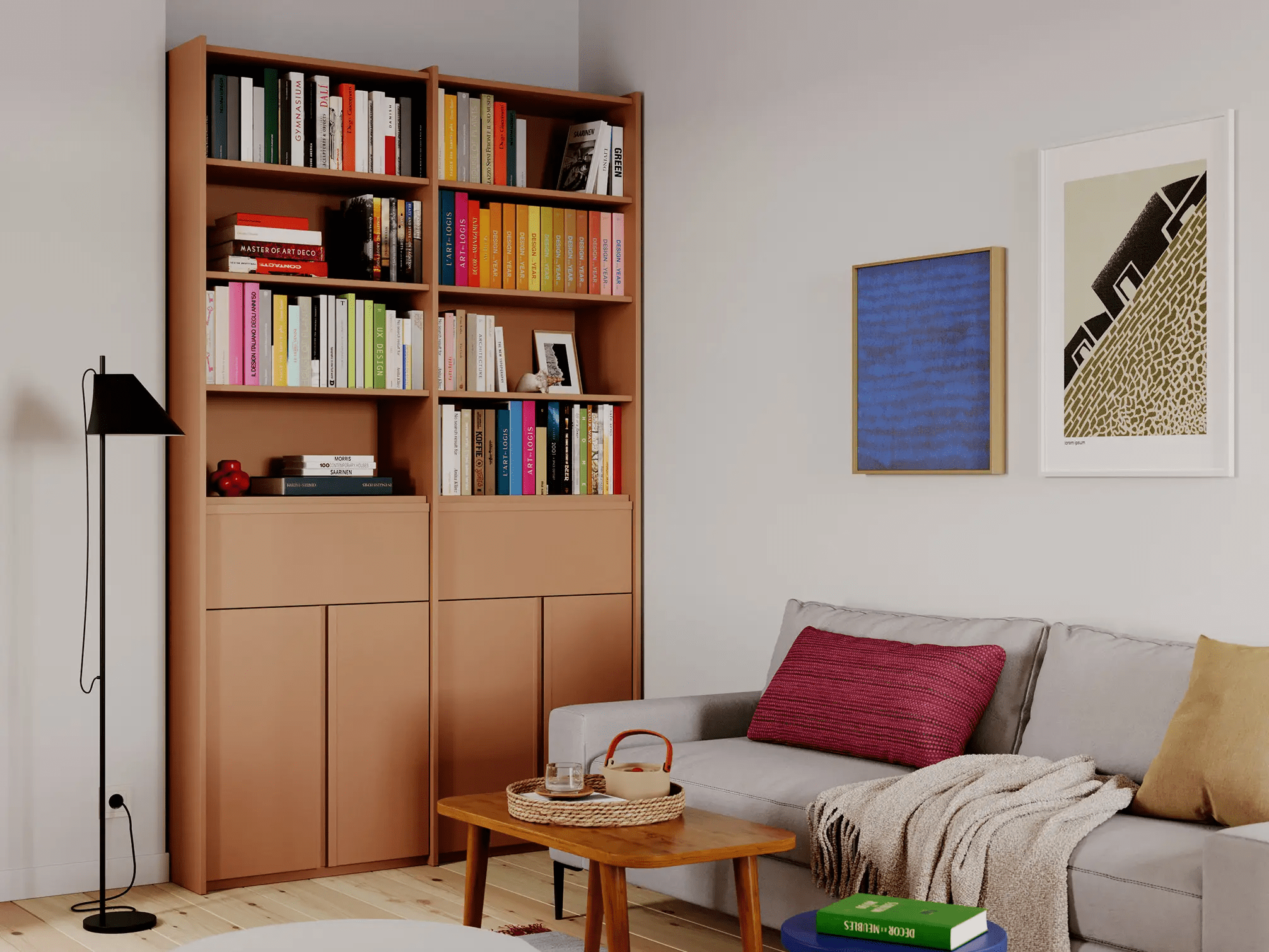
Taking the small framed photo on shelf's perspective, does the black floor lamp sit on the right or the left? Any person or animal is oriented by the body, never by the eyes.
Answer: on its right

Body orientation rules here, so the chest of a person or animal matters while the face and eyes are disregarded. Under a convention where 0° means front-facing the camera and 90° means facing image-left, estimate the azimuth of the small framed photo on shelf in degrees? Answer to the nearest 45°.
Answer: approximately 315°

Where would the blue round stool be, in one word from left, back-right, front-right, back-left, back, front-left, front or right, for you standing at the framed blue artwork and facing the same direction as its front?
front-left

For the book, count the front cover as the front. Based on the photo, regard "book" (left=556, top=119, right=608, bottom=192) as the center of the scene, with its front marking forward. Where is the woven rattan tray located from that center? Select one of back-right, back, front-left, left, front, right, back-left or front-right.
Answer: front-left

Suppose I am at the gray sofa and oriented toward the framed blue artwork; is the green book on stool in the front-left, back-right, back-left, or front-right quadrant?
back-left

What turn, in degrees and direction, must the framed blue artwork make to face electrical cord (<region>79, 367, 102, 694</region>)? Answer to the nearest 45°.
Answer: approximately 45° to its right

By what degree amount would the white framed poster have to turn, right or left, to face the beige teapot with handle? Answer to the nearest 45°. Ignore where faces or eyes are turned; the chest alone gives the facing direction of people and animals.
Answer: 0° — it already faces it

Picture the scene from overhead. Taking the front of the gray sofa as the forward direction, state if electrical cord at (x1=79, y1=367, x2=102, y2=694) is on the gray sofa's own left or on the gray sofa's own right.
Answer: on the gray sofa's own right

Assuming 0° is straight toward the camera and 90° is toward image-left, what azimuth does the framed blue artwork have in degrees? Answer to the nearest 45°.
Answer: approximately 45°

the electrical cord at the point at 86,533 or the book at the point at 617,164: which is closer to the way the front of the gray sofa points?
the electrical cord

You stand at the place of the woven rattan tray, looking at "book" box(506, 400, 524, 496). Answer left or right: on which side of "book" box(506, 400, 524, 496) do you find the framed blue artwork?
right
